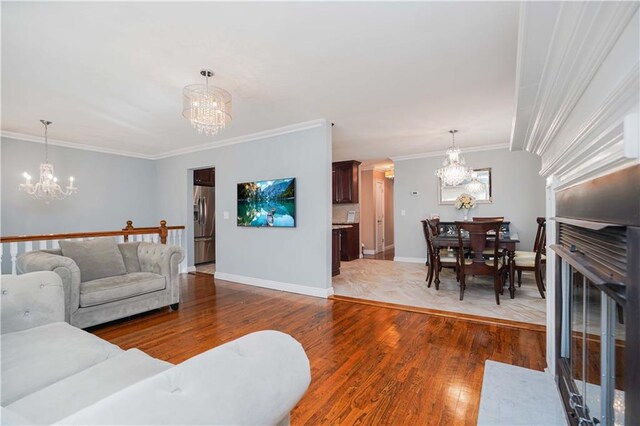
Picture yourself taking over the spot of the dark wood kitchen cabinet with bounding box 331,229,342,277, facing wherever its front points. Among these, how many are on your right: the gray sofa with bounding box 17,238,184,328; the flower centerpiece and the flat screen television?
2

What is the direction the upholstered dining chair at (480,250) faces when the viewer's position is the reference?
facing away from the viewer

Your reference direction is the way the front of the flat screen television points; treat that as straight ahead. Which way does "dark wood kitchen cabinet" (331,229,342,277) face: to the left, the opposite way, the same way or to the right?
to the left

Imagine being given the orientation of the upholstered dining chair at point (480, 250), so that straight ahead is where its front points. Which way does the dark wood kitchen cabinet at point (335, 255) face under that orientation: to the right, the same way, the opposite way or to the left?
to the right

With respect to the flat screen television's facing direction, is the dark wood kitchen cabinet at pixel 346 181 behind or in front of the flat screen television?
behind

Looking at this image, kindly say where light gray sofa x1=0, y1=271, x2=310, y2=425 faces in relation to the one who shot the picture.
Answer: facing away from the viewer and to the right of the viewer

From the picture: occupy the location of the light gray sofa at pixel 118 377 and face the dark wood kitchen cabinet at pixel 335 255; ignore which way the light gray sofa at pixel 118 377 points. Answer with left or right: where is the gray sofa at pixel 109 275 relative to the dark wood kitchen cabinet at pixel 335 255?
left
